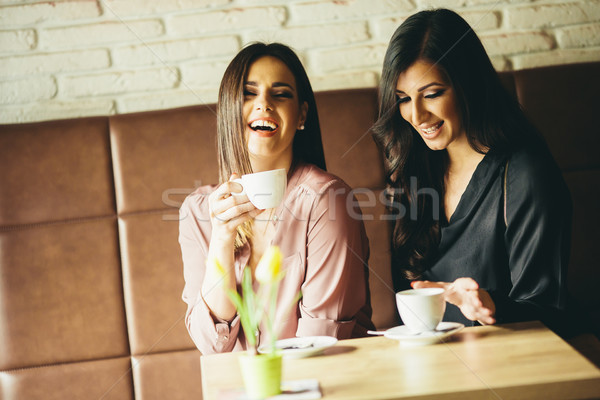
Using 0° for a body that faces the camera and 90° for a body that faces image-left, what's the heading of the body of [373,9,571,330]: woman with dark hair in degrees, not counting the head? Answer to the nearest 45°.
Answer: approximately 45°

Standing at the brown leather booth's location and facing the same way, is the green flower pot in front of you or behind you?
in front

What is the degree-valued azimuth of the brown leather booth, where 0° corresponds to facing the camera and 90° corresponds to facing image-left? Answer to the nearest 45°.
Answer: approximately 0°

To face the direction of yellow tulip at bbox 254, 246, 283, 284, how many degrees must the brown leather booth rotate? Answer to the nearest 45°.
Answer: approximately 45° to its left

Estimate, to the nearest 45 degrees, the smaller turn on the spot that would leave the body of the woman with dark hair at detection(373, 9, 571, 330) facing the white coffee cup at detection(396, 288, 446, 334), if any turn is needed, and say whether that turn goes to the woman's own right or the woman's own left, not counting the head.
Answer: approximately 45° to the woman's own left
